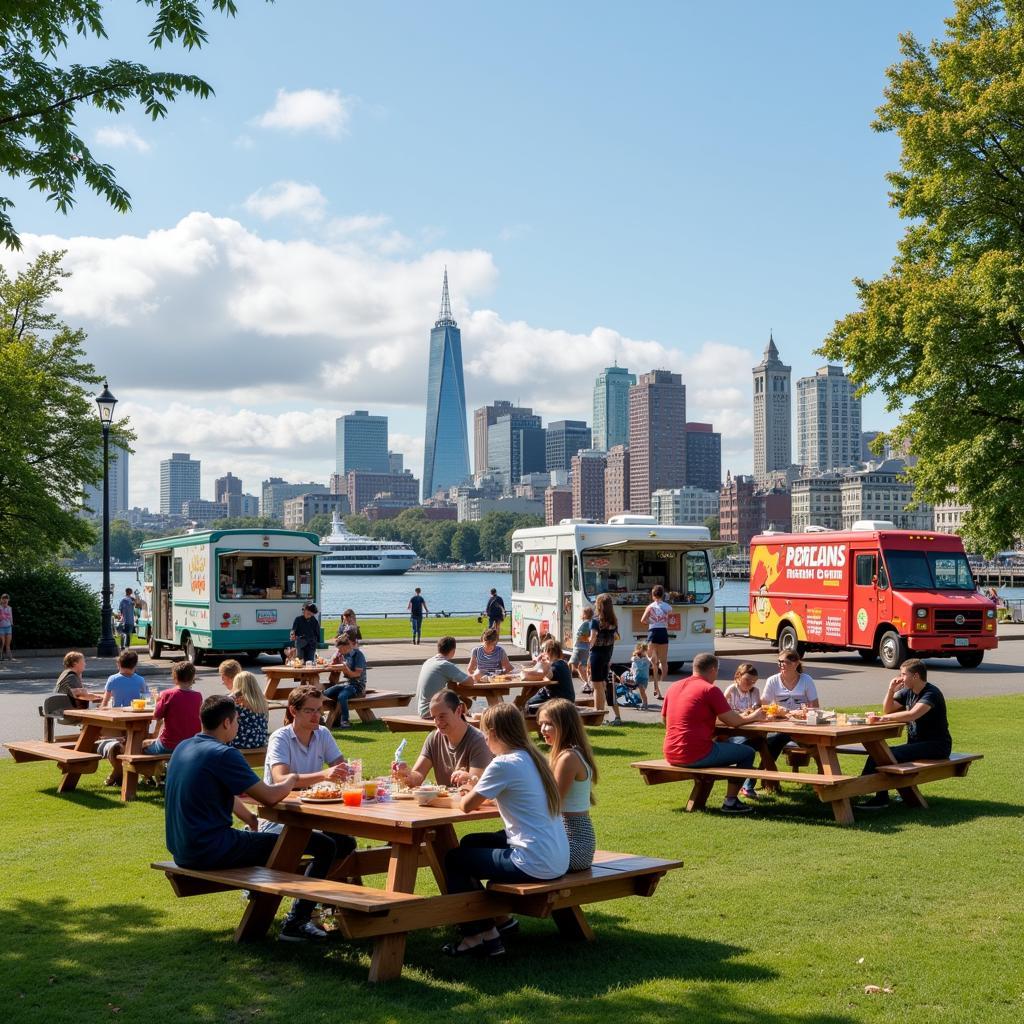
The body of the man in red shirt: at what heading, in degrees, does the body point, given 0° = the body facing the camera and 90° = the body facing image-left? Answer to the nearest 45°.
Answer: approximately 225°

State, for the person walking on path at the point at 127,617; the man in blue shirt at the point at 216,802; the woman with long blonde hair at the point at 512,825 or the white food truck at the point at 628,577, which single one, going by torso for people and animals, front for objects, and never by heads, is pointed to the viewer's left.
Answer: the woman with long blonde hair

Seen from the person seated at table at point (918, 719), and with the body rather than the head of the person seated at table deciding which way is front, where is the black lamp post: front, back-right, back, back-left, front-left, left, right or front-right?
front-right

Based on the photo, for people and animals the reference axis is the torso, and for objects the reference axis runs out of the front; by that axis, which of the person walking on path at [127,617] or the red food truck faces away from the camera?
the person walking on path

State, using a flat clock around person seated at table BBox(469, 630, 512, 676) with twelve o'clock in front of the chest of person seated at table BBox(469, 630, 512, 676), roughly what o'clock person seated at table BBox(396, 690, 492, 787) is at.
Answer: person seated at table BBox(396, 690, 492, 787) is roughly at 12 o'clock from person seated at table BBox(469, 630, 512, 676).

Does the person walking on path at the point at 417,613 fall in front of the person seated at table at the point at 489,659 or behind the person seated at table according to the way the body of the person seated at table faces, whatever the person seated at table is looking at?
behind

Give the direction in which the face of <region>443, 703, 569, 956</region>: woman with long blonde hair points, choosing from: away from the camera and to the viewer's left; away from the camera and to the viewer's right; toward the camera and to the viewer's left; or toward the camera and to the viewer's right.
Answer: away from the camera and to the viewer's left

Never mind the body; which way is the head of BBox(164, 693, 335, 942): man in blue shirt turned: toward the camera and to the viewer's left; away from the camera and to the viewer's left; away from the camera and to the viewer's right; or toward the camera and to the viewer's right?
away from the camera and to the viewer's right

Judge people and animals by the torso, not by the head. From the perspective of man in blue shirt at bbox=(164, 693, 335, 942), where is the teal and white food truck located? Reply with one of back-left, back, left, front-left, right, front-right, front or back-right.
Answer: front-left

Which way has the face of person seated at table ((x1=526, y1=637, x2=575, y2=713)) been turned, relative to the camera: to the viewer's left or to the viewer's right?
to the viewer's left

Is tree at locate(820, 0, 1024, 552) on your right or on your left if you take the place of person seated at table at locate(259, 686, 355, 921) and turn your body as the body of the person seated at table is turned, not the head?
on your left
